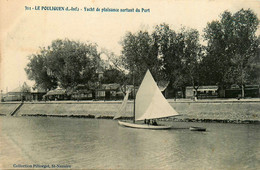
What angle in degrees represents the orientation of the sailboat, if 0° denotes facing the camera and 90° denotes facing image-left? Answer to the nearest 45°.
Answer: approximately 90°
